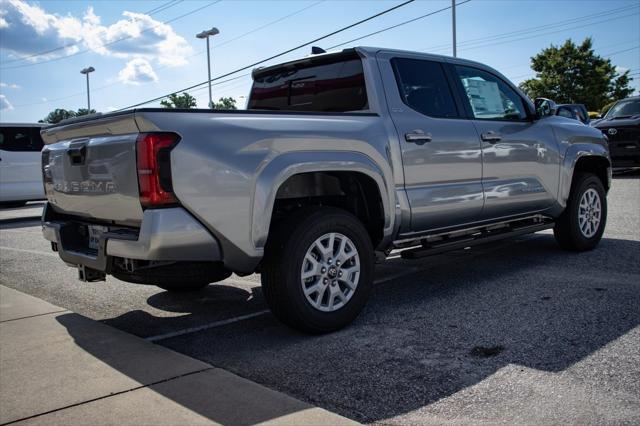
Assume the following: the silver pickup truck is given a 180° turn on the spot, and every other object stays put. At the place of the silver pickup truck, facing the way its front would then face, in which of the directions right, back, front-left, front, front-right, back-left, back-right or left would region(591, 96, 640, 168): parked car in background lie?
back

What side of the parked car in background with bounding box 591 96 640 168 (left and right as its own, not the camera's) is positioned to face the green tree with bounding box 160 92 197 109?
right

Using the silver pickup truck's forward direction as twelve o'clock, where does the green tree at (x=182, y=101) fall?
The green tree is roughly at 10 o'clock from the silver pickup truck.

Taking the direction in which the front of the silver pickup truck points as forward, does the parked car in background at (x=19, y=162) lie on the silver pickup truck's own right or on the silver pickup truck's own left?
on the silver pickup truck's own left

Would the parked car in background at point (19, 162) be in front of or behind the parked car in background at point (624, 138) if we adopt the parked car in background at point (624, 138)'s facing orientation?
in front

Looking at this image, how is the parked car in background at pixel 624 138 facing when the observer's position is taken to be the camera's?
facing the viewer and to the left of the viewer

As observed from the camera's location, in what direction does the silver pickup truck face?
facing away from the viewer and to the right of the viewer
